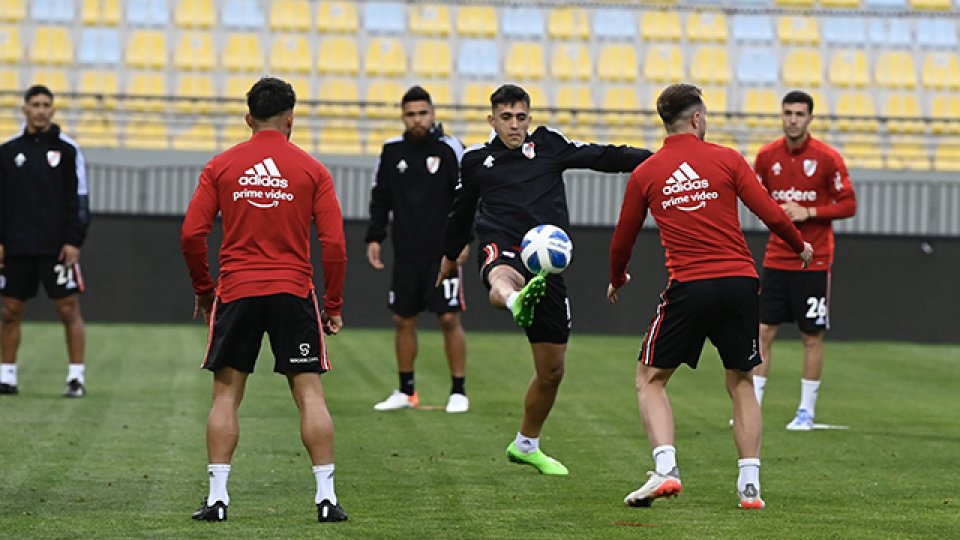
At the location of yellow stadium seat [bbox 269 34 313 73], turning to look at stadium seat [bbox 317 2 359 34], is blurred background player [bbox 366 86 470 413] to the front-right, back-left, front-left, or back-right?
back-right

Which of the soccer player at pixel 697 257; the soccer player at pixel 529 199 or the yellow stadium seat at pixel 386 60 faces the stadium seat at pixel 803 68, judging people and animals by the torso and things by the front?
the soccer player at pixel 697 257

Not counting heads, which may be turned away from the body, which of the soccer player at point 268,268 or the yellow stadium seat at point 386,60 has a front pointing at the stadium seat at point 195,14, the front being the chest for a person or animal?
the soccer player

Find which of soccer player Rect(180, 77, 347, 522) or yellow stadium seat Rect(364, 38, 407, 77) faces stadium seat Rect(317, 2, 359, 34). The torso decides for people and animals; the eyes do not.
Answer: the soccer player

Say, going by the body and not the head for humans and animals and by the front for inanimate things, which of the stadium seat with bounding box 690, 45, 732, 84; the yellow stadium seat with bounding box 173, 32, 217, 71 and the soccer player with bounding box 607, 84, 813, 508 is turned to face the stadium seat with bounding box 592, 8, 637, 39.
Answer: the soccer player

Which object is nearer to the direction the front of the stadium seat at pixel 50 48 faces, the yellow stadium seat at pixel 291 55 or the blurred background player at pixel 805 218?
the blurred background player

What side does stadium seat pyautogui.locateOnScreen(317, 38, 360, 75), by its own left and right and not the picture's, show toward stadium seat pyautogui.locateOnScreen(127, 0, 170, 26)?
right
